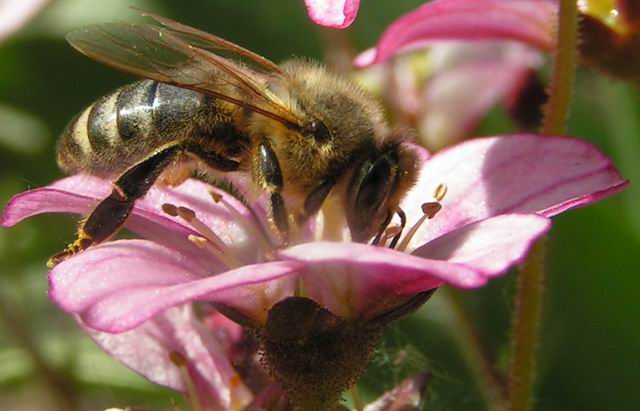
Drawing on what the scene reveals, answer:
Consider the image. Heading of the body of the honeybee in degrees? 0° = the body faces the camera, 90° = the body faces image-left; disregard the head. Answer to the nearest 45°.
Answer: approximately 270°
